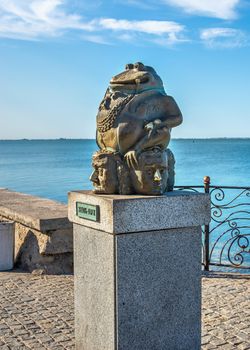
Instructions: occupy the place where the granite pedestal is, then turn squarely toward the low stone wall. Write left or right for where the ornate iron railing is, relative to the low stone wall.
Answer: right

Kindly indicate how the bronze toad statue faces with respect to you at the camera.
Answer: facing the viewer and to the left of the viewer

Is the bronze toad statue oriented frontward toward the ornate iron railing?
no

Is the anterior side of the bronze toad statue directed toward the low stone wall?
no
